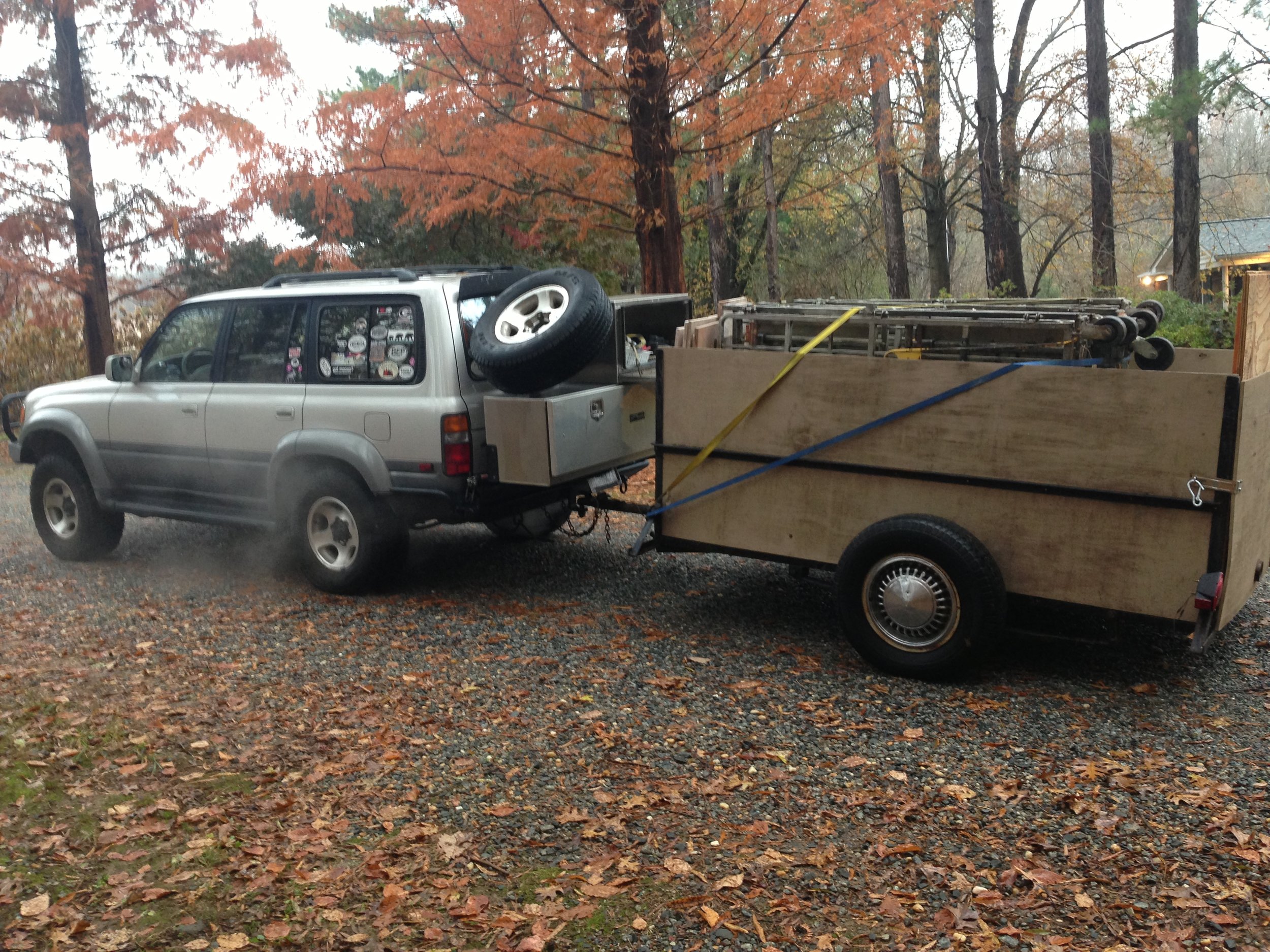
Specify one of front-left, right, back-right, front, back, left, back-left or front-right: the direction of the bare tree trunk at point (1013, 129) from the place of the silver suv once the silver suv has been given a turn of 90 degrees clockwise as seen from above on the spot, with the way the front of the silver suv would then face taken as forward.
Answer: front

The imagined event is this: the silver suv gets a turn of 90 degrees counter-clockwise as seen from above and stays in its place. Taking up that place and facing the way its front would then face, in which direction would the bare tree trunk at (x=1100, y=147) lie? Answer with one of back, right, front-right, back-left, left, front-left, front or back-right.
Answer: back

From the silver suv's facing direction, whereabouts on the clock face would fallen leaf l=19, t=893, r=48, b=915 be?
The fallen leaf is roughly at 8 o'clock from the silver suv.

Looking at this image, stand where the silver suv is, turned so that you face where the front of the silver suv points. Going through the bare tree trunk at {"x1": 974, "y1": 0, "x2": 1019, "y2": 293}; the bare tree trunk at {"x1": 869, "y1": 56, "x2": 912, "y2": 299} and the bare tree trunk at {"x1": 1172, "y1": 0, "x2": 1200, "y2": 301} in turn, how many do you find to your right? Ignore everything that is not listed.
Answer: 3

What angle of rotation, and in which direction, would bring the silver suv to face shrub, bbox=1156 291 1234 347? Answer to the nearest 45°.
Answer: approximately 90° to its right

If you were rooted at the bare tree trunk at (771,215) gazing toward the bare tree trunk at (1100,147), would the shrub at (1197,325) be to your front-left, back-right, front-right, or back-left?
front-right

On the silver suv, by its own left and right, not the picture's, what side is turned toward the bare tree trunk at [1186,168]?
right

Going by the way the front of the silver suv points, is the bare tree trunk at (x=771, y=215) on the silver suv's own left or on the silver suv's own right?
on the silver suv's own right

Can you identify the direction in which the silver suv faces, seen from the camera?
facing away from the viewer and to the left of the viewer

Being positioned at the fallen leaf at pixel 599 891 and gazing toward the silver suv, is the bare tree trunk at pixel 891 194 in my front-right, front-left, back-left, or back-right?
front-right

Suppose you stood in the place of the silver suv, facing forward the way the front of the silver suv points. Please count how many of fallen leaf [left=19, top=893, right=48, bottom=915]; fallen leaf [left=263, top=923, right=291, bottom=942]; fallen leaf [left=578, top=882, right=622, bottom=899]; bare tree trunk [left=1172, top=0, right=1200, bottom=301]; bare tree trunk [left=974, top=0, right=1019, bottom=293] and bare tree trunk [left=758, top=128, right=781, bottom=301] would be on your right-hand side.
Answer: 3

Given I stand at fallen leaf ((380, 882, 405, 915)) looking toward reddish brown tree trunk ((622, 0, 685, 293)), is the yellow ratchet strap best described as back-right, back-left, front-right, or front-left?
front-right

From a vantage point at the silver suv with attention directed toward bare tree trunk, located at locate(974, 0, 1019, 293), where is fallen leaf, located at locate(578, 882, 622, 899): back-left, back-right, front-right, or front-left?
back-right

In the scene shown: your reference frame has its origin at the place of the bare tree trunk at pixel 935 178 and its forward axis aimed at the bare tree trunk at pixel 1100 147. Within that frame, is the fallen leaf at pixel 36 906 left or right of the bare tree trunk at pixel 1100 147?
right

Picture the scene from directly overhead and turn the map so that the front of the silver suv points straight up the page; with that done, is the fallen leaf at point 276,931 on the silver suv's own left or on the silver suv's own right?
on the silver suv's own left

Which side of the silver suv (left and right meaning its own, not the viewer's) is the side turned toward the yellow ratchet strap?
back

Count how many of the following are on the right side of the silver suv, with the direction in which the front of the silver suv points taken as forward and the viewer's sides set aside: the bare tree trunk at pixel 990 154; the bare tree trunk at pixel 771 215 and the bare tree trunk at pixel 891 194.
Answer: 3

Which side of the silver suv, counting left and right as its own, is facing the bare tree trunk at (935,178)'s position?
right
